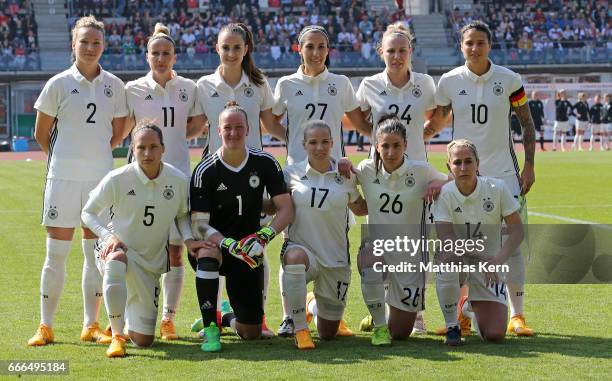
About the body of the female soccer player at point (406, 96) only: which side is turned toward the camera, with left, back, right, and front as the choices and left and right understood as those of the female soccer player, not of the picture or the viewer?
front

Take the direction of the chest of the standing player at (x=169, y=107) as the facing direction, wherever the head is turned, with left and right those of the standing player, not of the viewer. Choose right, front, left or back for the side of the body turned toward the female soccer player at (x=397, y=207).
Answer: left

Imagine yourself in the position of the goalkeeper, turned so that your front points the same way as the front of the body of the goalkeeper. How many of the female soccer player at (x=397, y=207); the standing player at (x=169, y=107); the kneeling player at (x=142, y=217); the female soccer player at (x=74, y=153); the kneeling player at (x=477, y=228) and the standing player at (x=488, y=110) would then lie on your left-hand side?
3

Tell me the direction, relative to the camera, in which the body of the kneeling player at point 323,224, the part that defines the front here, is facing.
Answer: toward the camera

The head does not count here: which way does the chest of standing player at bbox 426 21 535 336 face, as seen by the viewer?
toward the camera

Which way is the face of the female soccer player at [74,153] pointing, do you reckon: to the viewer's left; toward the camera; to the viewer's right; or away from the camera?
toward the camera

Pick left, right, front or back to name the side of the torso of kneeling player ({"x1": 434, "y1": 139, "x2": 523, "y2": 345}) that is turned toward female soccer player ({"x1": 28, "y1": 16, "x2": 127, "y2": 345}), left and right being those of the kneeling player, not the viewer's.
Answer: right

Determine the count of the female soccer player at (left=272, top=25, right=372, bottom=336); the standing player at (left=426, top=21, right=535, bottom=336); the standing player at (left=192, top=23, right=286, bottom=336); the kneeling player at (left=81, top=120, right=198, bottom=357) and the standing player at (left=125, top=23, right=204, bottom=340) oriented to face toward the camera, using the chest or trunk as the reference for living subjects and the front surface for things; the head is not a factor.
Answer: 5

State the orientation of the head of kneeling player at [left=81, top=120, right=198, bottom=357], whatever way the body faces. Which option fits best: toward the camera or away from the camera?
toward the camera

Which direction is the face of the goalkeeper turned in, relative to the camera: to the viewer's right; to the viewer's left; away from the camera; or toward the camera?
toward the camera

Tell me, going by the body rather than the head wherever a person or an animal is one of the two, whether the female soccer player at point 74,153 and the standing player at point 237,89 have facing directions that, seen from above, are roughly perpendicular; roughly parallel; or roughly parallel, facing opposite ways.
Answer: roughly parallel

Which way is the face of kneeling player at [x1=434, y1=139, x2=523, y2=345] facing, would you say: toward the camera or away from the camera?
toward the camera

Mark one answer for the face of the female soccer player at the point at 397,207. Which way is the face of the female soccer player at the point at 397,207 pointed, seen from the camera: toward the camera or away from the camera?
toward the camera
